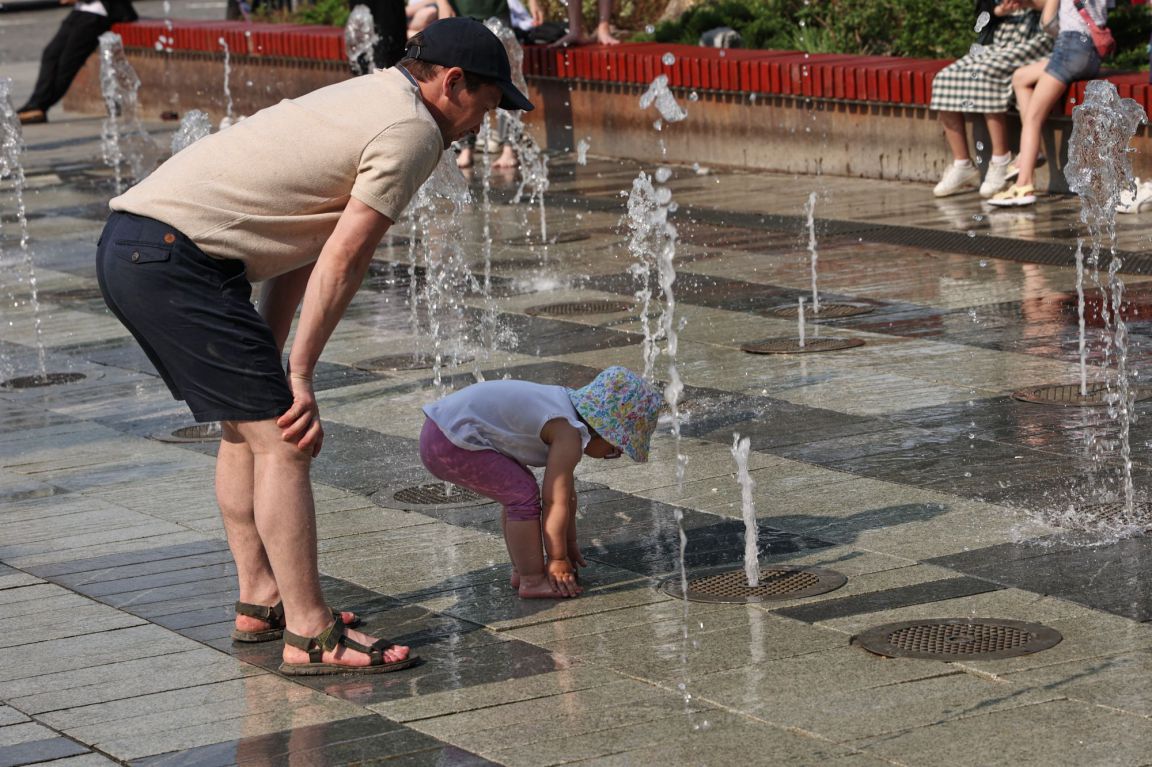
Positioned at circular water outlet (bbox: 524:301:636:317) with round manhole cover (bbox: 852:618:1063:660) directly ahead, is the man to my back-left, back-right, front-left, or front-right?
front-right

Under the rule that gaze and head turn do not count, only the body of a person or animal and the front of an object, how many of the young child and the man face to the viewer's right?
2

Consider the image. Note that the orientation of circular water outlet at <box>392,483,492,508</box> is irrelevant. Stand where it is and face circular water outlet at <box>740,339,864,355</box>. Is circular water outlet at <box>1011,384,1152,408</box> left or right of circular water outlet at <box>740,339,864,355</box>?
right

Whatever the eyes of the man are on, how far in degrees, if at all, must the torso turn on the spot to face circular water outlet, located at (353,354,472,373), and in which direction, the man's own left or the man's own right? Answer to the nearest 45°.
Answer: approximately 90° to the man's own left

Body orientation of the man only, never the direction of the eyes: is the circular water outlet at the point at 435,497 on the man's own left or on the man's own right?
on the man's own left

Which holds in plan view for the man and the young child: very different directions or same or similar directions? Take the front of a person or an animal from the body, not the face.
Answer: same or similar directions

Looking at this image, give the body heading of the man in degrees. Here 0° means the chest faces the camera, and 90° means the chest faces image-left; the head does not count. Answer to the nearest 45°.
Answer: approximately 270°

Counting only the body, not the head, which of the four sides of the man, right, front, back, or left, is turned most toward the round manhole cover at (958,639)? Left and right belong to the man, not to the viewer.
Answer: front

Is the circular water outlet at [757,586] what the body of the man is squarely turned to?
yes

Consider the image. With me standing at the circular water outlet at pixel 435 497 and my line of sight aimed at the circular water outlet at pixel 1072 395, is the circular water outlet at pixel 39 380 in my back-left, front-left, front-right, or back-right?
back-left

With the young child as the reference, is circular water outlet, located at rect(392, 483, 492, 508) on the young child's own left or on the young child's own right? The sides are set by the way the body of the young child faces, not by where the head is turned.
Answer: on the young child's own left

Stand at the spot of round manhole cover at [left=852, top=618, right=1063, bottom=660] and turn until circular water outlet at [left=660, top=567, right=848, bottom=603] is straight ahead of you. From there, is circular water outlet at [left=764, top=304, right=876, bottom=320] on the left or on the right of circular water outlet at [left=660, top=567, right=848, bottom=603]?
right

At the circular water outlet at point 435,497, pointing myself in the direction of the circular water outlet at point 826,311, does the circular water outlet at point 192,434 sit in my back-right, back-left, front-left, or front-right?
front-left

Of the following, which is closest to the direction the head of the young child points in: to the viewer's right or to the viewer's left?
to the viewer's right

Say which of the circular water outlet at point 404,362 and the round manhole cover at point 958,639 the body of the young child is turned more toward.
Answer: the round manhole cover

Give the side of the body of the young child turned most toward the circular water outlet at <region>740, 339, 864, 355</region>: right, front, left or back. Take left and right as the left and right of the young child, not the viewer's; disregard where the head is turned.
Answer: left

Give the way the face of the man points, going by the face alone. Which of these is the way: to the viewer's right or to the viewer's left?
to the viewer's right

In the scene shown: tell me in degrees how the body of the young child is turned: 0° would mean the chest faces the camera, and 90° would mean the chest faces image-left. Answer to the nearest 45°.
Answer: approximately 270°
